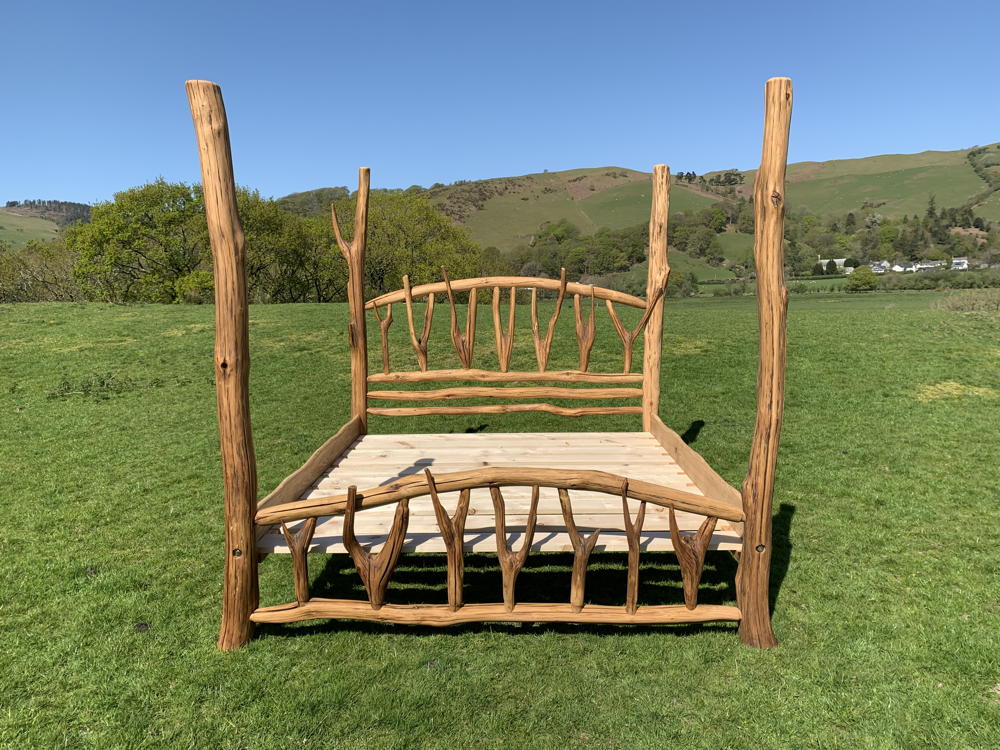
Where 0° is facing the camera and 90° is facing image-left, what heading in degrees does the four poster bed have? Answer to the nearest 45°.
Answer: approximately 0°
